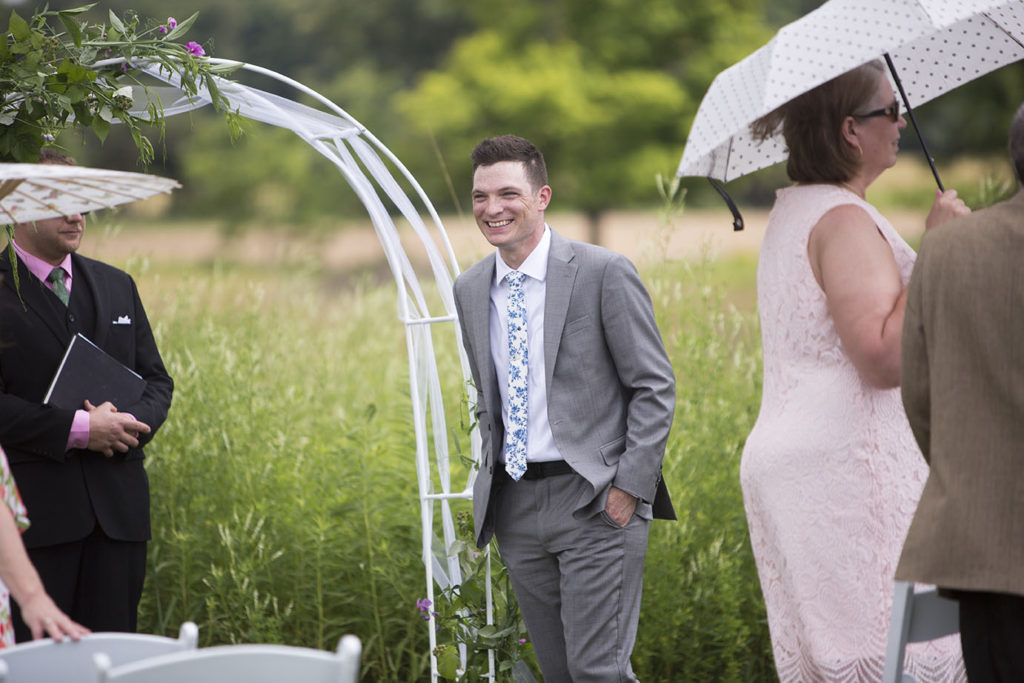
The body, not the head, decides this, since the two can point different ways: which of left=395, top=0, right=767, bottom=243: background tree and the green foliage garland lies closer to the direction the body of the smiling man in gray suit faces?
the green foliage garland

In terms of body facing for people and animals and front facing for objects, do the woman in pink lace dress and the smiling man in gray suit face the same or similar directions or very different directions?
very different directions

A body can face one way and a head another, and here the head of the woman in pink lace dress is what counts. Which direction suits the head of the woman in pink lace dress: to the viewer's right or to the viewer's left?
to the viewer's right

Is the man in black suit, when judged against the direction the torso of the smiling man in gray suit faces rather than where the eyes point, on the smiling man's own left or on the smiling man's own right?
on the smiling man's own right

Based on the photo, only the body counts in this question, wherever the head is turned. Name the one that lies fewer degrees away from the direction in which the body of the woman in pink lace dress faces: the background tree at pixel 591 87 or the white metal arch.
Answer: the background tree

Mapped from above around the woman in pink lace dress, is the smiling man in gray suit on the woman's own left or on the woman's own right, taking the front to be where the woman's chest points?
on the woman's own left

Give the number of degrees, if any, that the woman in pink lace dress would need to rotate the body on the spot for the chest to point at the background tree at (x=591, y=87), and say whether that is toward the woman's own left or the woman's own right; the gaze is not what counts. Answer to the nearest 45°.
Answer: approximately 45° to the woman's own left

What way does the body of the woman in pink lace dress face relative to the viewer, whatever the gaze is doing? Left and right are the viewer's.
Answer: facing away from the viewer and to the right of the viewer

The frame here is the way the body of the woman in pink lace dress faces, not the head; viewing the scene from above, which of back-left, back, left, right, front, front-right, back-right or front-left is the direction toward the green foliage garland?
back-left

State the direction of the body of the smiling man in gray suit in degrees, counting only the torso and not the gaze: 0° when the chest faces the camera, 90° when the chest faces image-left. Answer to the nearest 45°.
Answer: approximately 45°
